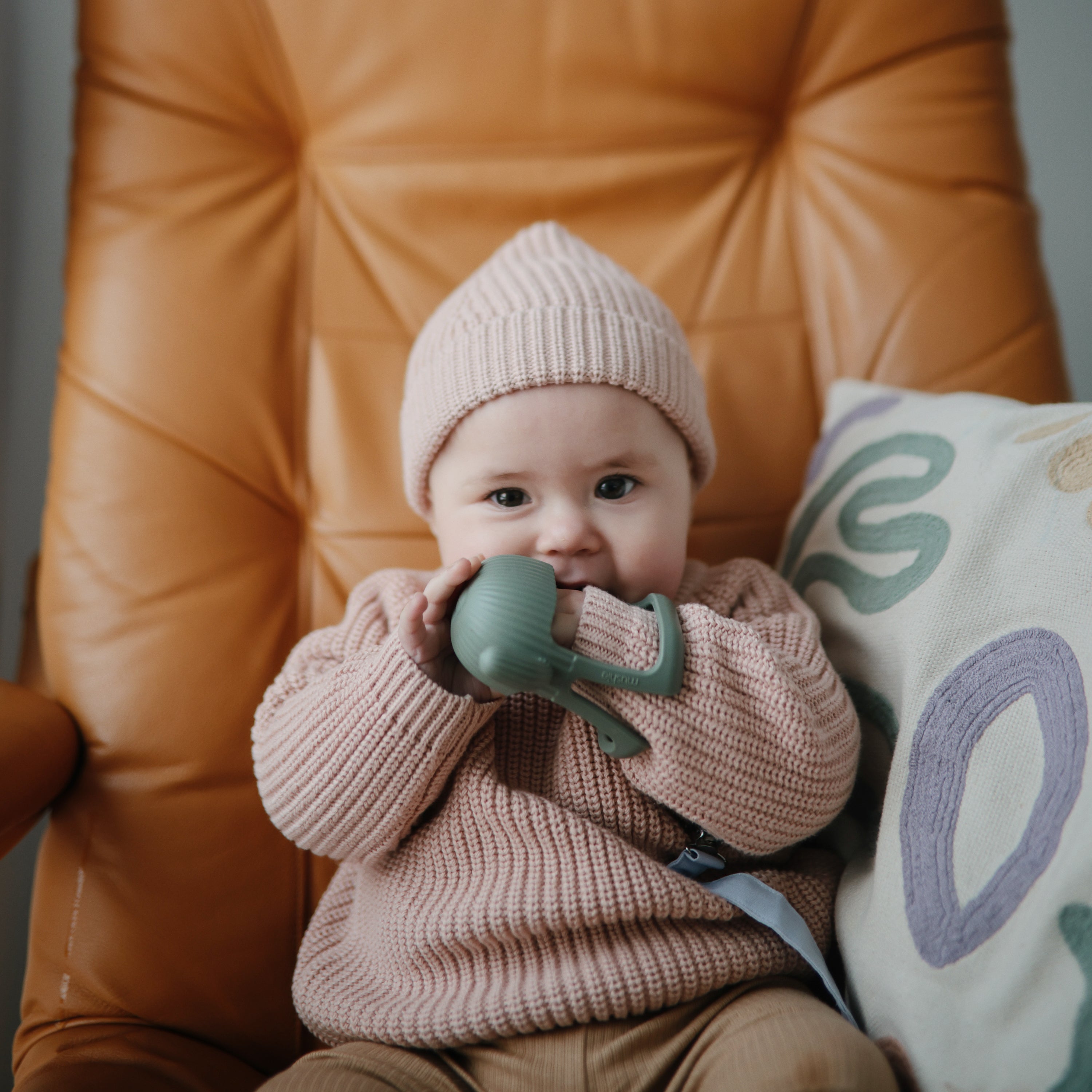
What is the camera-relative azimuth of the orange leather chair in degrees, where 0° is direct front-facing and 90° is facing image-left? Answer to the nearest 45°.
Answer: approximately 0°

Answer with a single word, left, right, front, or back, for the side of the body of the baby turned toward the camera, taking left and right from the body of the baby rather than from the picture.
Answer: front
